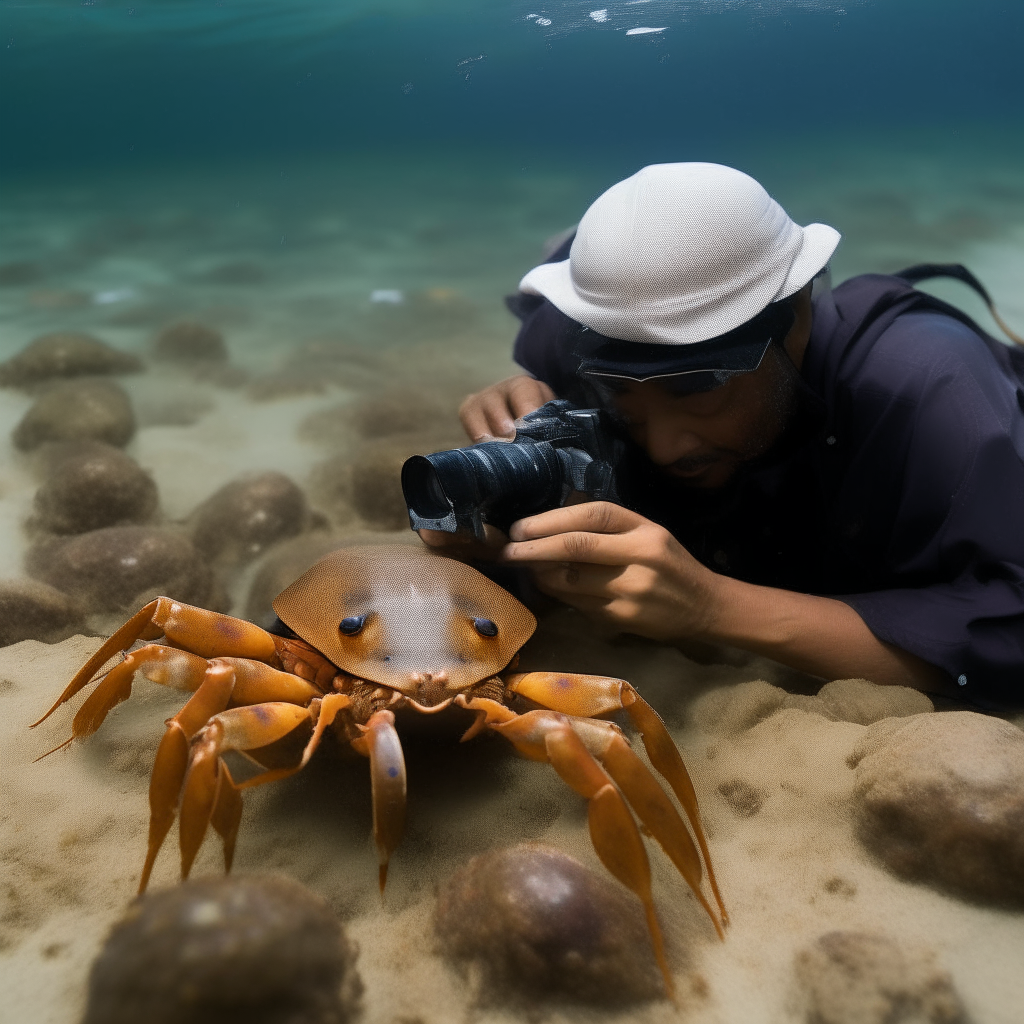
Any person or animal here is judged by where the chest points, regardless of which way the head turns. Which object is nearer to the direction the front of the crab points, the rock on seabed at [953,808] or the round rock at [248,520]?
the rock on seabed

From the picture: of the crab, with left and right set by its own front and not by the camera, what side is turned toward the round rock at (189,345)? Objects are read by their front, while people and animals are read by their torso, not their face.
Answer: back

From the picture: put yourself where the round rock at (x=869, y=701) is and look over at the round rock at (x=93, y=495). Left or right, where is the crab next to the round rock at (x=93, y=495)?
left

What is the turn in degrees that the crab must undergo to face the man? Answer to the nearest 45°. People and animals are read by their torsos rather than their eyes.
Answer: approximately 90° to its left

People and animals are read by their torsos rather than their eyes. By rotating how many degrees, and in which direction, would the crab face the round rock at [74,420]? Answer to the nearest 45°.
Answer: approximately 180°

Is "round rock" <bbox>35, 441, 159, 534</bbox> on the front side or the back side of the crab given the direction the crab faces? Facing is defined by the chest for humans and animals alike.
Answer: on the back side

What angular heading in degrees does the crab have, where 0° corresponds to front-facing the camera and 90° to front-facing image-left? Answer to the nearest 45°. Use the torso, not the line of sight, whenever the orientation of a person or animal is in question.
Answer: approximately 0°

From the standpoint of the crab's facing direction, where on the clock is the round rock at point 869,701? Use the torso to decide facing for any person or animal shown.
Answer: The round rock is roughly at 9 o'clock from the crab.

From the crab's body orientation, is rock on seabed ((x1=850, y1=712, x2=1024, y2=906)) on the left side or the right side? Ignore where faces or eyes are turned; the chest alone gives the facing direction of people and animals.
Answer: on its left

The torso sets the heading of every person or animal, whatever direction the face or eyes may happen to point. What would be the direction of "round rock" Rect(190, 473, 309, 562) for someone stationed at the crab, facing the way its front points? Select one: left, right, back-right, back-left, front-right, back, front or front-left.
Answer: back

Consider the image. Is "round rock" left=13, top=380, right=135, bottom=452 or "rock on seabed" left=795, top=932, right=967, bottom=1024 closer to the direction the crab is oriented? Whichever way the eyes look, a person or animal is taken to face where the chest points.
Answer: the rock on seabed

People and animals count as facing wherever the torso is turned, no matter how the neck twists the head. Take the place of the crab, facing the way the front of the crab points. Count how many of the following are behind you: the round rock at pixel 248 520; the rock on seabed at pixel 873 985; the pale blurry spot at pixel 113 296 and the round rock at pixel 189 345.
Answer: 3

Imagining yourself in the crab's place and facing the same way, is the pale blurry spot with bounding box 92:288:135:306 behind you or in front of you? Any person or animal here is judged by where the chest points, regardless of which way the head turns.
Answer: behind

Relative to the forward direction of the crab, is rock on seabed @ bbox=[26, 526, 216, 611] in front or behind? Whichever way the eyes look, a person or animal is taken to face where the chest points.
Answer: behind
